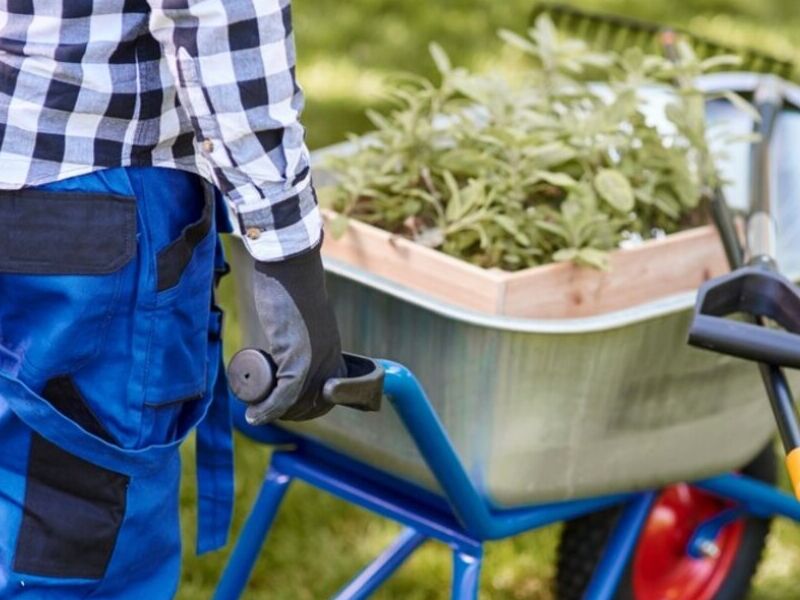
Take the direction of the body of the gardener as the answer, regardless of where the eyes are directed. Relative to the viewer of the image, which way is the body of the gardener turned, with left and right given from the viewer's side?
facing away from the viewer and to the right of the viewer

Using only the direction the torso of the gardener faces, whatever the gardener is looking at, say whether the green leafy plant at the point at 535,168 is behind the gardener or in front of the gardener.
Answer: in front

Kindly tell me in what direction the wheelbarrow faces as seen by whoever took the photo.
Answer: facing away from the viewer and to the right of the viewer
